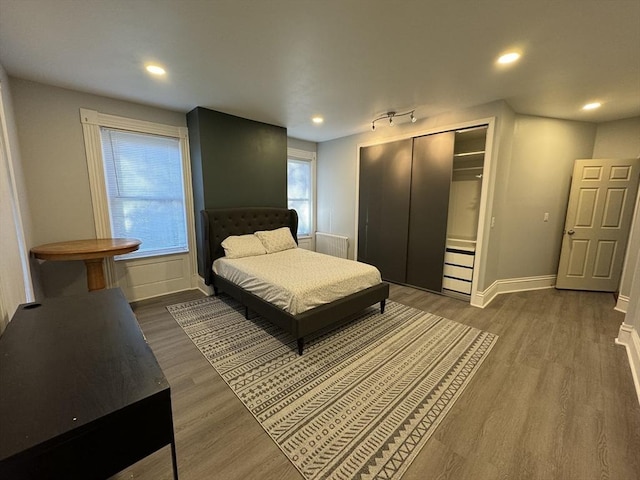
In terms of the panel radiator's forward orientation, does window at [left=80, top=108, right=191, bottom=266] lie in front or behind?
in front

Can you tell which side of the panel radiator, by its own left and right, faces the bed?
front

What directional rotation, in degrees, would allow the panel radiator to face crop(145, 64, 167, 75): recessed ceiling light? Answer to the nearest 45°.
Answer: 0° — it already faces it

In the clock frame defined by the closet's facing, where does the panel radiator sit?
The panel radiator is roughly at 2 o'clock from the closet.

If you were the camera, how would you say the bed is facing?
facing the viewer and to the right of the viewer

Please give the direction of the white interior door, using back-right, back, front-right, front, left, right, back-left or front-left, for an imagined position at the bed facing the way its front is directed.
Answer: front-left

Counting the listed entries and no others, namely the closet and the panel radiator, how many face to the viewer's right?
0

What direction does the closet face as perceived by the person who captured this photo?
facing the viewer and to the left of the viewer

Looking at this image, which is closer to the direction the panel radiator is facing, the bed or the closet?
the bed

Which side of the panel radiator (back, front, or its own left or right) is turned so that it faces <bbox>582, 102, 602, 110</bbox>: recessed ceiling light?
left

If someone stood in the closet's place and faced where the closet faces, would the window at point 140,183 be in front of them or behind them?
in front
